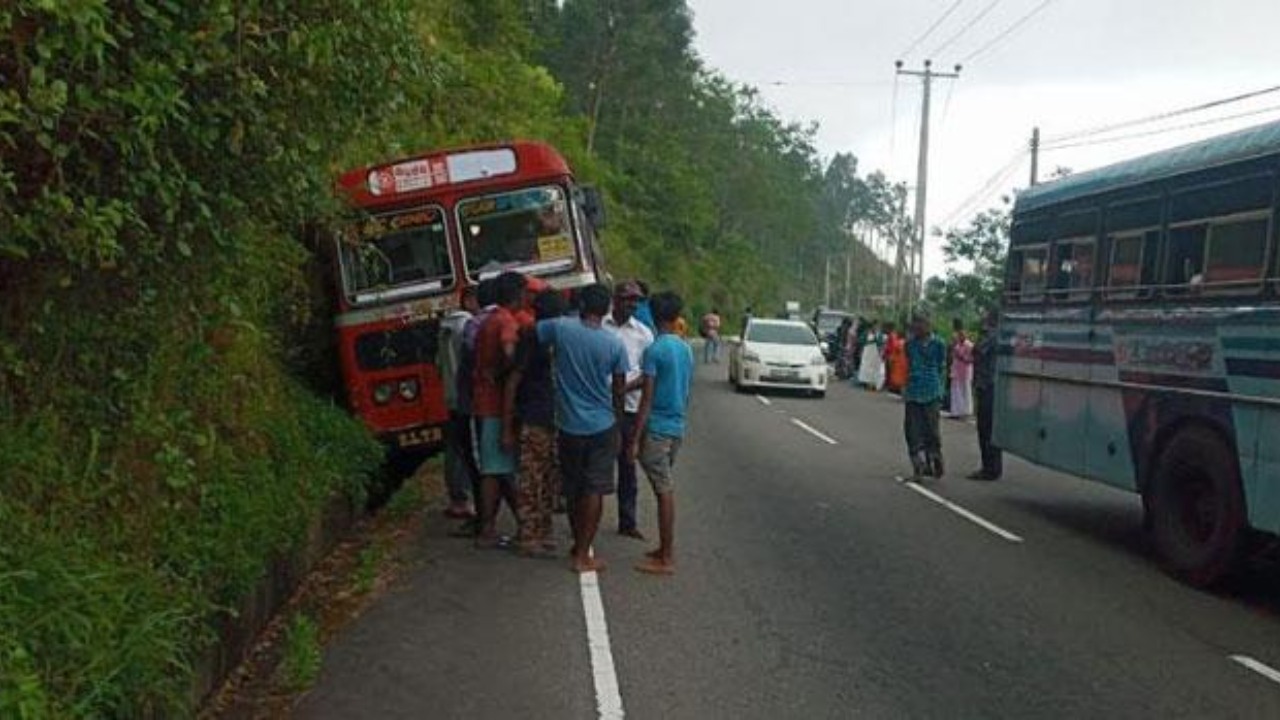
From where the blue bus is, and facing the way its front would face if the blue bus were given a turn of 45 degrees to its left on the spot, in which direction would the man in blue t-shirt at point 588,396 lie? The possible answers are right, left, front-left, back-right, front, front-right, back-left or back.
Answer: back-right

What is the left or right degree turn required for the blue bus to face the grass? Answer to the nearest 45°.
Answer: approximately 90° to its right

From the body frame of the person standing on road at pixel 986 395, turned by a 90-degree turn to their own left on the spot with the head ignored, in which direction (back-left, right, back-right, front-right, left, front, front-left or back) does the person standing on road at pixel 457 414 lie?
front-right

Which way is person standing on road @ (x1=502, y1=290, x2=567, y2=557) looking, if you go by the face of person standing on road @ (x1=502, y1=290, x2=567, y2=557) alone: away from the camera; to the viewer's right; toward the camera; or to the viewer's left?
away from the camera

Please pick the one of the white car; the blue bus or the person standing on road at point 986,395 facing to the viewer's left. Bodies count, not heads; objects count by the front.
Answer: the person standing on road

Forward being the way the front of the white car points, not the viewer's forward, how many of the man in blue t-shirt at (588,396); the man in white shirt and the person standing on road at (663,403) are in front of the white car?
3

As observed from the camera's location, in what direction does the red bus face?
facing the viewer

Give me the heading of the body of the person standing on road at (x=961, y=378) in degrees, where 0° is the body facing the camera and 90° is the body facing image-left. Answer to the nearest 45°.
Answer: approximately 0°

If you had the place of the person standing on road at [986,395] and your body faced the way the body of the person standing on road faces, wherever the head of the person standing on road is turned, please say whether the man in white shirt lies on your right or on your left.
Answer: on your left

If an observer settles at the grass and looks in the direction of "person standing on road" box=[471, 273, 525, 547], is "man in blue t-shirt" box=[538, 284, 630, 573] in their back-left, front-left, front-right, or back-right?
front-right
